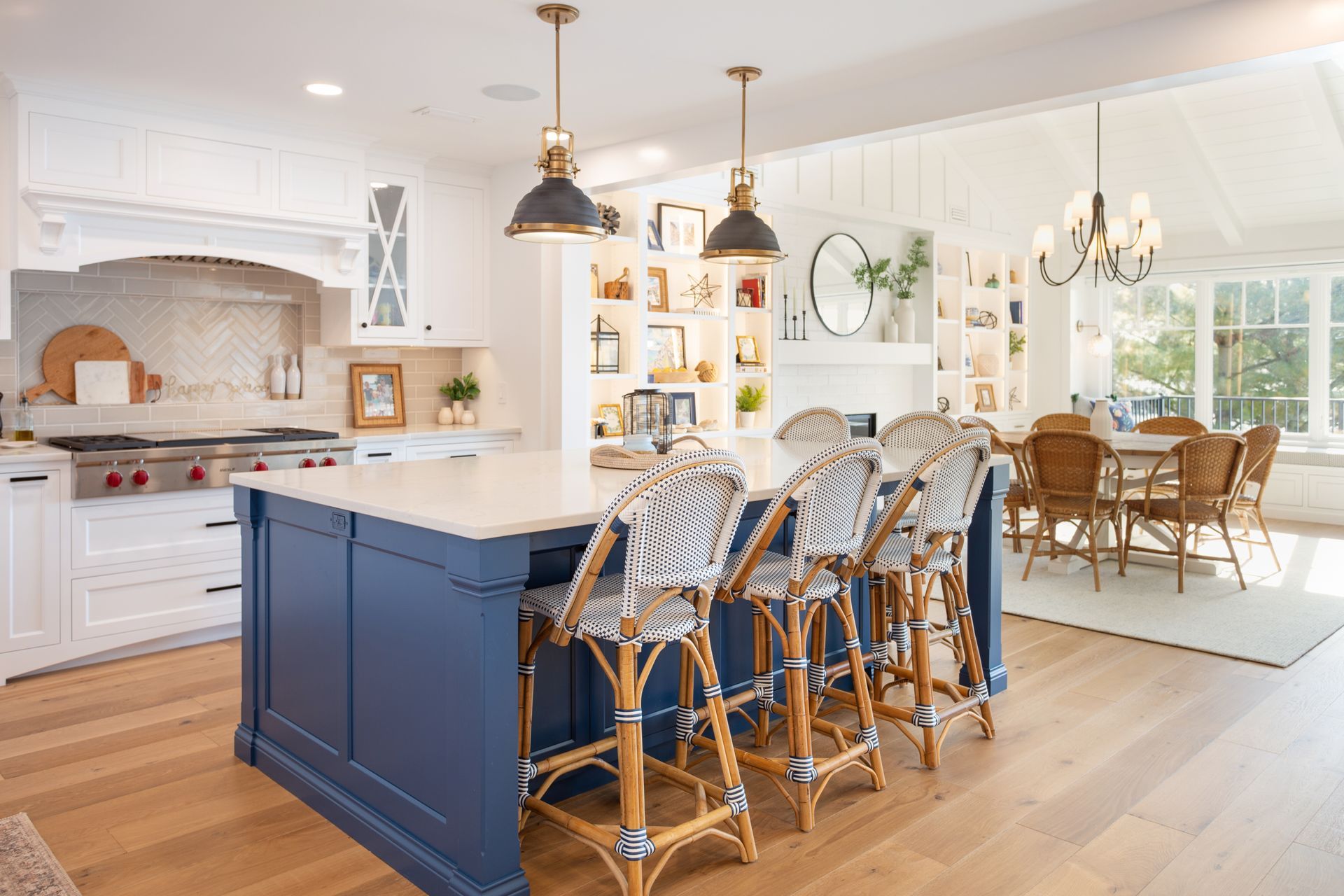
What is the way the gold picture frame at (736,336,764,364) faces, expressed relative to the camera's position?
facing the viewer and to the right of the viewer

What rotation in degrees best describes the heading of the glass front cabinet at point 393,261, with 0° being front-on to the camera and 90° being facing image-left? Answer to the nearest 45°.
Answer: approximately 315°

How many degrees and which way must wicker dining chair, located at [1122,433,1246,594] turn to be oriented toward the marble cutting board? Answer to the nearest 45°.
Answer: approximately 90° to its left

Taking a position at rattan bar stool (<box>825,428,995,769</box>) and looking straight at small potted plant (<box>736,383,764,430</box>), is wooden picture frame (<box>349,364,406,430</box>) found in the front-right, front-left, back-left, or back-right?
front-left

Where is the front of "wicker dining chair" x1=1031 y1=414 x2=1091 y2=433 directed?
toward the camera

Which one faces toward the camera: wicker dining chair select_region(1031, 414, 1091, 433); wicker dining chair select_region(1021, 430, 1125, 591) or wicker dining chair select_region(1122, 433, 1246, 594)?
wicker dining chair select_region(1031, 414, 1091, 433)

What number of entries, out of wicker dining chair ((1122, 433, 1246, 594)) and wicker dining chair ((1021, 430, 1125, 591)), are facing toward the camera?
0

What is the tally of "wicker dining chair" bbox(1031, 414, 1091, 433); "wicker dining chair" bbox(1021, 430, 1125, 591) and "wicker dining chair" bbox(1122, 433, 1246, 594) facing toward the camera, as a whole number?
1

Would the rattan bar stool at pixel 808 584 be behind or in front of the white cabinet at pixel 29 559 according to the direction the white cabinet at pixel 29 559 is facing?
in front

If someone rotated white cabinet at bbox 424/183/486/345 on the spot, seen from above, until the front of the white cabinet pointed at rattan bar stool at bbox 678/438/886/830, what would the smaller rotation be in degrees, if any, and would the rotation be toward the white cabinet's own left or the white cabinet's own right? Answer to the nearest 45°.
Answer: approximately 45° to the white cabinet's own right

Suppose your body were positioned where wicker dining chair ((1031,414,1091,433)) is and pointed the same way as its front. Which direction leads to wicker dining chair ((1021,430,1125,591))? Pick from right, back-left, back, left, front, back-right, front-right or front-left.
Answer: front

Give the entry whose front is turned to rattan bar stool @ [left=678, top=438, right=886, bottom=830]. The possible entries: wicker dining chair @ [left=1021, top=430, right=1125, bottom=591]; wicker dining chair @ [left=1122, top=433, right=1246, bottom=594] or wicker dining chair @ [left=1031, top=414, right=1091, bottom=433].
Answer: wicker dining chair @ [left=1031, top=414, right=1091, bottom=433]
